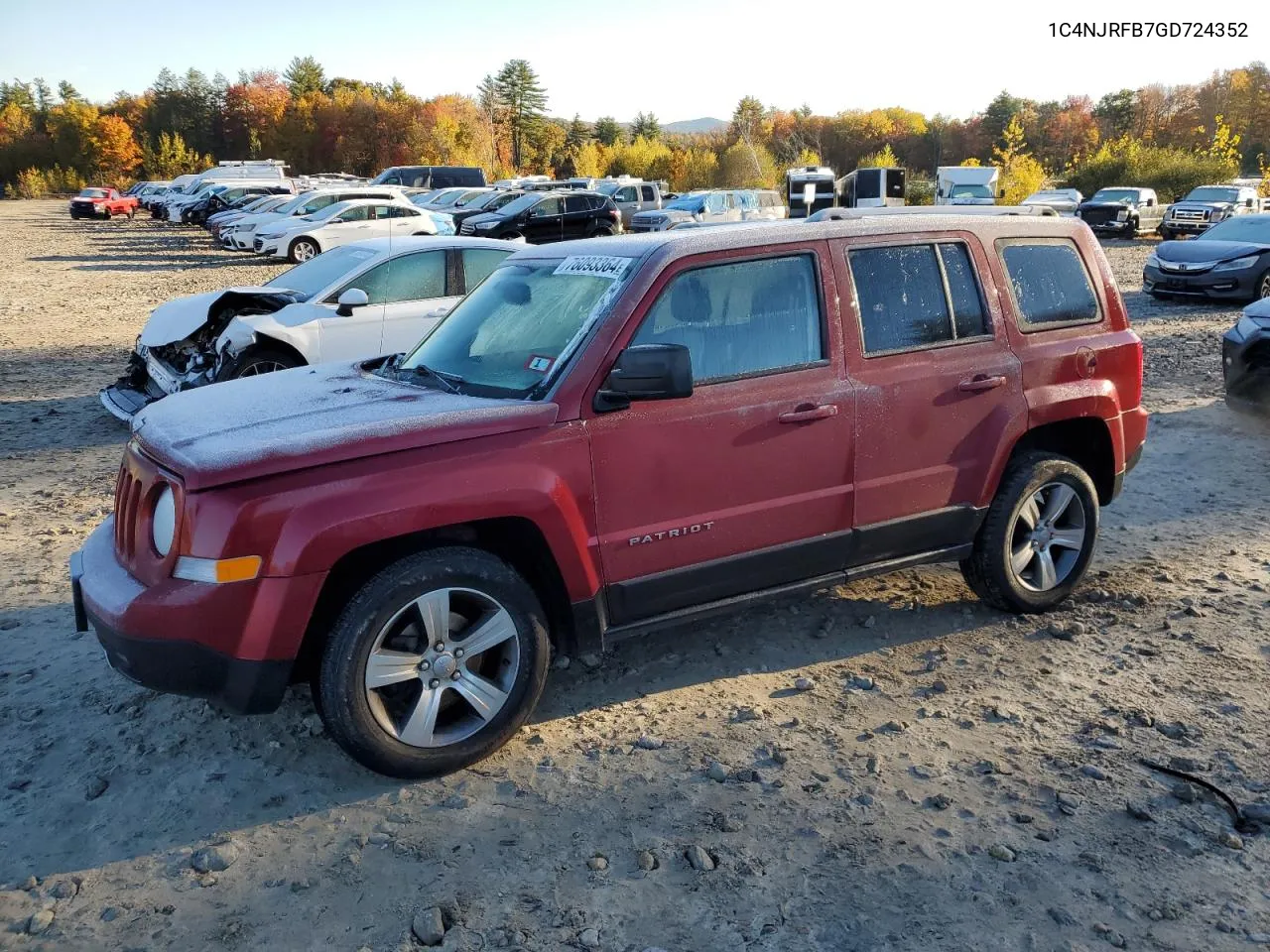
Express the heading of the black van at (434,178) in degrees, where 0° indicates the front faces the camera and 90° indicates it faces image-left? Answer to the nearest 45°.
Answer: approximately 90°

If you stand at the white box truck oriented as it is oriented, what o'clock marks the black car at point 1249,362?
The black car is roughly at 12 o'clock from the white box truck.

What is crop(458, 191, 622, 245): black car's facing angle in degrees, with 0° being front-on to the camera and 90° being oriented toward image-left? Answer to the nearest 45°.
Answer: approximately 45°

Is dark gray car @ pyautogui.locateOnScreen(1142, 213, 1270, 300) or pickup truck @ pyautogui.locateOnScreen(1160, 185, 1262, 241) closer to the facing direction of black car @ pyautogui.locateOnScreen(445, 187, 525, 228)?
the dark gray car

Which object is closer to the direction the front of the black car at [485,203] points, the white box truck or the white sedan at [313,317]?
the white sedan

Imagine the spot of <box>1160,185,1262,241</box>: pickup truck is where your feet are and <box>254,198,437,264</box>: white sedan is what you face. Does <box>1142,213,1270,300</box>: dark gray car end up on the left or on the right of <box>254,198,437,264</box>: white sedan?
left

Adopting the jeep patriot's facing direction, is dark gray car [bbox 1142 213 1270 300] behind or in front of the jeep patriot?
behind

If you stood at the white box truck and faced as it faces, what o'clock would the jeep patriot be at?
The jeep patriot is roughly at 12 o'clock from the white box truck.

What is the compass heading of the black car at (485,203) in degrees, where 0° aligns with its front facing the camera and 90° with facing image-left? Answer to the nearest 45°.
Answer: approximately 45°

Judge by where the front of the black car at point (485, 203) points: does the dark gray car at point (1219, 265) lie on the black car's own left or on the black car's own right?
on the black car's own left

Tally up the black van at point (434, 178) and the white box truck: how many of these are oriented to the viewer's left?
1
